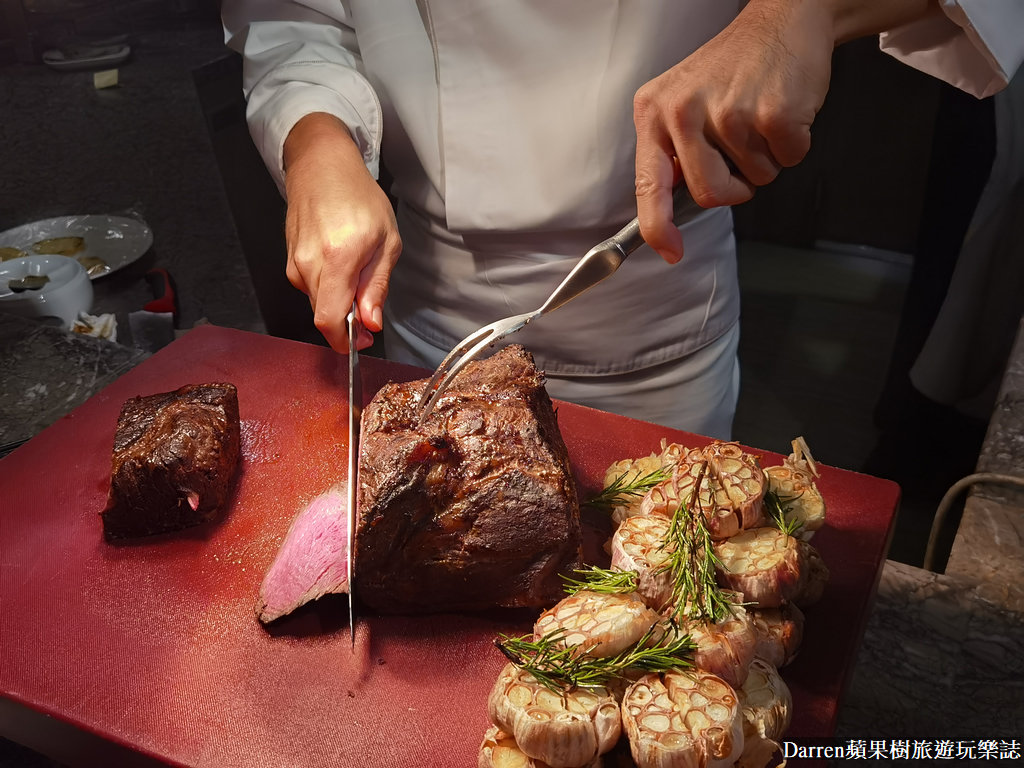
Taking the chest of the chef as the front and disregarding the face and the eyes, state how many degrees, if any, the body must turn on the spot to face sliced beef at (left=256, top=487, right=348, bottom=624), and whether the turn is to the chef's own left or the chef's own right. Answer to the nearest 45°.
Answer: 0° — they already face it

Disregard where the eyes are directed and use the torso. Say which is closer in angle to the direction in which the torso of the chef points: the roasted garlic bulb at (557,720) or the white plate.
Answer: the roasted garlic bulb

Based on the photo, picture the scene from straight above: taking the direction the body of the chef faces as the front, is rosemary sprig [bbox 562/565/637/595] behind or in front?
in front

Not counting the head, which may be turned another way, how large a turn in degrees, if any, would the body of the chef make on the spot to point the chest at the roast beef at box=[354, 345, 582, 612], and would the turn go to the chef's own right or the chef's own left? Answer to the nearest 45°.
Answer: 0° — they already face it

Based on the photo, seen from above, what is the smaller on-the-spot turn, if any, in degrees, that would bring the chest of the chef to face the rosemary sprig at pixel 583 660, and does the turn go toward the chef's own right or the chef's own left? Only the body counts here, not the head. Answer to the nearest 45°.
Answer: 0° — they already face it

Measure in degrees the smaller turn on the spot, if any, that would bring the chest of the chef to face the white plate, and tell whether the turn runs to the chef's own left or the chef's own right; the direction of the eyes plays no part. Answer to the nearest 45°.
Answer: approximately 135° to the chef's own right

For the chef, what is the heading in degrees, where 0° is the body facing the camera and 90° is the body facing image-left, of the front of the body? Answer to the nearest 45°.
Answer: approximately 0°

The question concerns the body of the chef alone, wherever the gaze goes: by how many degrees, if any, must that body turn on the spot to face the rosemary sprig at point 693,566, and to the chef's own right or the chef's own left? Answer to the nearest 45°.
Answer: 0° — they already face it

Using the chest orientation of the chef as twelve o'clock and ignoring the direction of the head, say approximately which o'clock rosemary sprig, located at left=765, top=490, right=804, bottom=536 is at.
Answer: The rosemary sprig is roughly at 11 o'clock from the chef.
